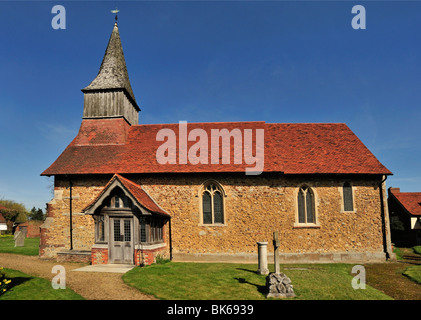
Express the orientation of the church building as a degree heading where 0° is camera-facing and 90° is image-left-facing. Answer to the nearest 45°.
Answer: approximately 0°

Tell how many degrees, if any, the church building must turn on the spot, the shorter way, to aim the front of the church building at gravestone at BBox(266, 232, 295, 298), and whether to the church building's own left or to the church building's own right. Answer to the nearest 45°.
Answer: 0° — it already faces it

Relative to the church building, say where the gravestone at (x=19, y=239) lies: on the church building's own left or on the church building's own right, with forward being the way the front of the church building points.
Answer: on the church building's own right

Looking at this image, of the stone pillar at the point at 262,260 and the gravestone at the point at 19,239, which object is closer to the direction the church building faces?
the stone pillar

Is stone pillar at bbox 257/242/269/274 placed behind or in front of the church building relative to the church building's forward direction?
in front
